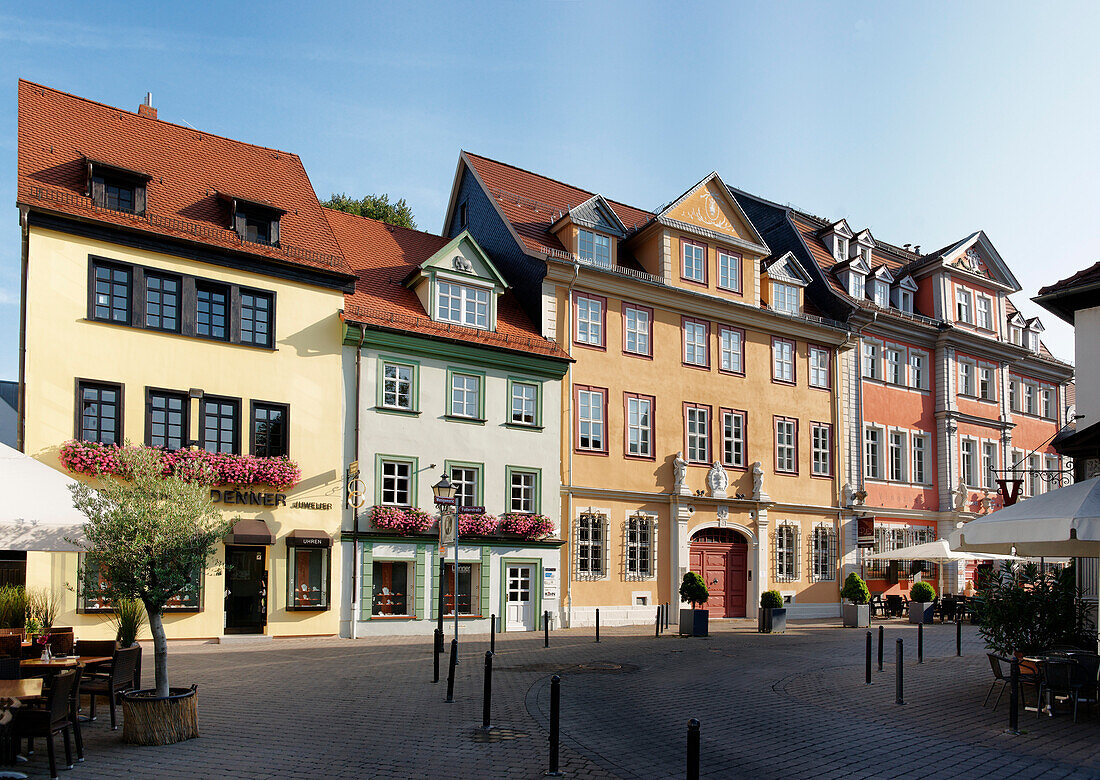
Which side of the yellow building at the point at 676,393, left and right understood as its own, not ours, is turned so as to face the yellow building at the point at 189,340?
right

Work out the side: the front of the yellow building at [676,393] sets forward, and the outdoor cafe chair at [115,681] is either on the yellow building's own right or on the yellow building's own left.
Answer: on the yellow building's own right

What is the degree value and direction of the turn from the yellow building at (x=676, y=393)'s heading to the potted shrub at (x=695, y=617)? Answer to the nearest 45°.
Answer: approximately 45° to its right

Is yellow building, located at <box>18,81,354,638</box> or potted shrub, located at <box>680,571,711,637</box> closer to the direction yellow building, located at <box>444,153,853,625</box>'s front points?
the potted shrub

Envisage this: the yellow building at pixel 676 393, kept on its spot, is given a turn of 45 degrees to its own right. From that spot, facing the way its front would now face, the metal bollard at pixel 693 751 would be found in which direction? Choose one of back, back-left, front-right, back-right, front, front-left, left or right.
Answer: front

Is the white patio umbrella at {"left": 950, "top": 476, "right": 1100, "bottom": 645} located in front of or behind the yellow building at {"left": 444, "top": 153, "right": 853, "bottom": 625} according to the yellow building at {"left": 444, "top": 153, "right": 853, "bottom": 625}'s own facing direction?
in front

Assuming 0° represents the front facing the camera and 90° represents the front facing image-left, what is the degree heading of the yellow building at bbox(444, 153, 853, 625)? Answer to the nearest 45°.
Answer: approximately 315°

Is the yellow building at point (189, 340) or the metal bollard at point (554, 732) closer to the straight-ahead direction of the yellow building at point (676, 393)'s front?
the metal bollard

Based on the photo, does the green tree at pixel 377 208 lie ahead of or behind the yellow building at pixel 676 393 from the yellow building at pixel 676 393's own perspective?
behind

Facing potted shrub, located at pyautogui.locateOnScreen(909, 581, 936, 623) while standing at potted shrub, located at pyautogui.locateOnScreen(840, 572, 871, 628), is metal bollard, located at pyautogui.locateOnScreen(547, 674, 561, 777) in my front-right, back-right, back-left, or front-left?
back-right

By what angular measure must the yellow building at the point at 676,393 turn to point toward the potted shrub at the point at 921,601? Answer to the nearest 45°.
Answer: approximately 45° to its left
